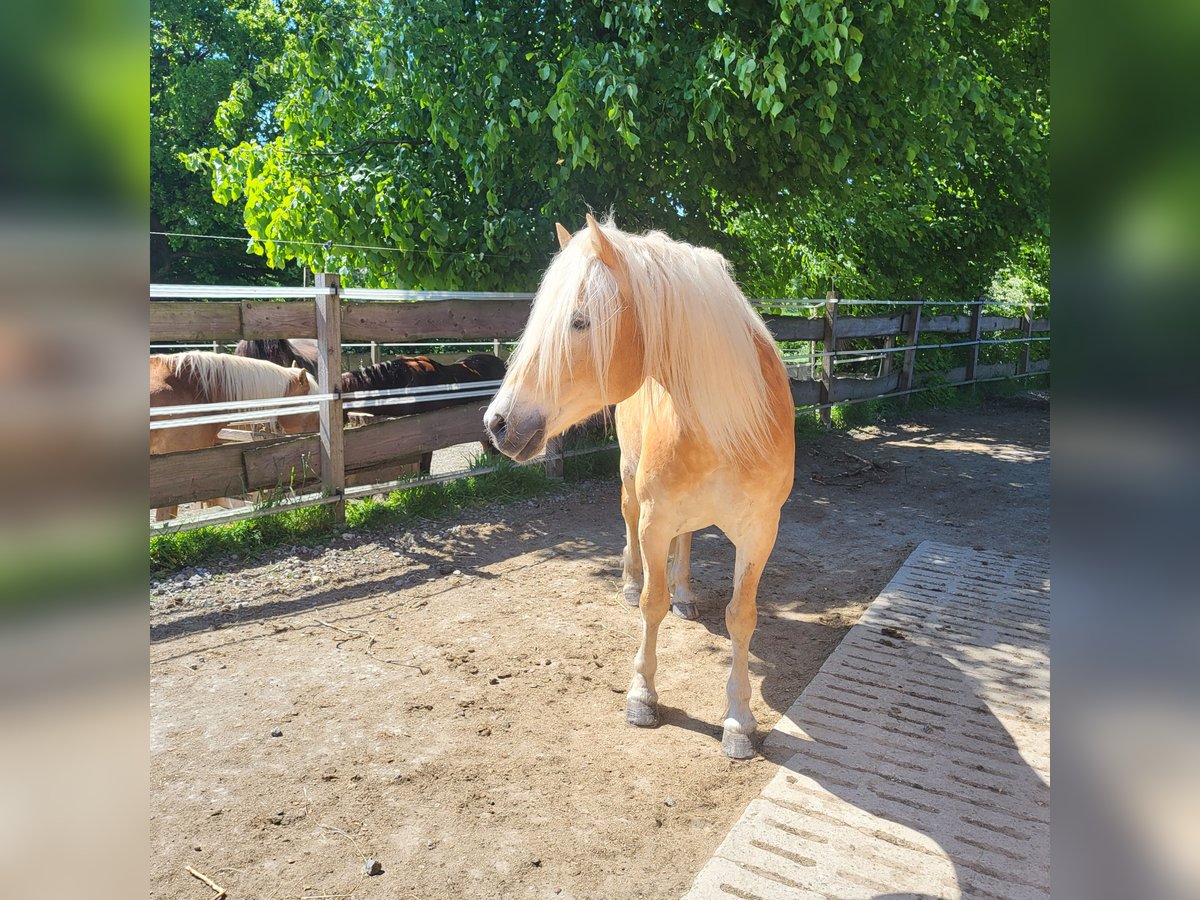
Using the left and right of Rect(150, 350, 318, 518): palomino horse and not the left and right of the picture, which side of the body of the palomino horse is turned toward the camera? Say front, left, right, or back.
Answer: right

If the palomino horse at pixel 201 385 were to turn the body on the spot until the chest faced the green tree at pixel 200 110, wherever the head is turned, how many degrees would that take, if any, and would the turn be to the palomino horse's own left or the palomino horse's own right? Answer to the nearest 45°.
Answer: approximately 90° to the palomino horse's own left

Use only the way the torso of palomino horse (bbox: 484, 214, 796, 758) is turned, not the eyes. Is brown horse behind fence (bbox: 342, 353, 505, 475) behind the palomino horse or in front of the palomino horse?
behind

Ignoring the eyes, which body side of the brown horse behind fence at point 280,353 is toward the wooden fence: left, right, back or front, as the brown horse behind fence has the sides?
left

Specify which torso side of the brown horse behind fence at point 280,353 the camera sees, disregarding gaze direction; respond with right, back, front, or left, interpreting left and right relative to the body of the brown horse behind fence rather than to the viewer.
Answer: left

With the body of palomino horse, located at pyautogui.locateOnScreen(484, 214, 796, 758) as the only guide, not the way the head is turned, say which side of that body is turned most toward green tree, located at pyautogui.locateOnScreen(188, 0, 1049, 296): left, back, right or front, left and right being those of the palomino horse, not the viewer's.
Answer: back

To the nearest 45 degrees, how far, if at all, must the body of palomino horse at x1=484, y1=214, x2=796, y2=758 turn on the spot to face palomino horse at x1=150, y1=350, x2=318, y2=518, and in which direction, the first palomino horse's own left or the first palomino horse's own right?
approximately 135° to the first palomino horse's own right

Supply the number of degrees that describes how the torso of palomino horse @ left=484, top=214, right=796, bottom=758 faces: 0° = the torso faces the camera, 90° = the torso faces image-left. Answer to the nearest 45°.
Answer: approximately 0°
